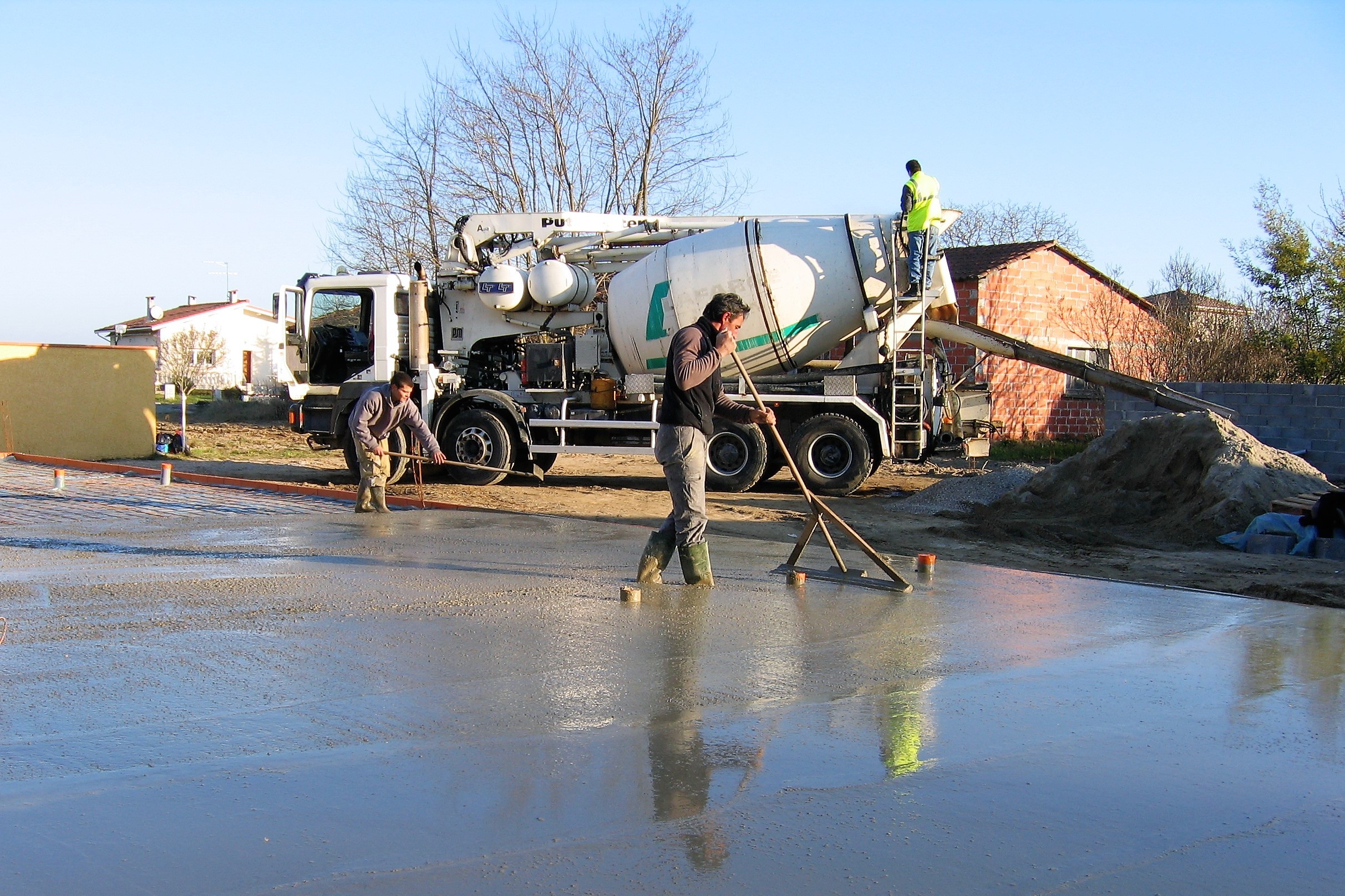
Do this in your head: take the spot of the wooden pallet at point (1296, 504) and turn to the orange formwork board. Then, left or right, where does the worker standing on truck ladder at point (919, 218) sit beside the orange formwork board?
right

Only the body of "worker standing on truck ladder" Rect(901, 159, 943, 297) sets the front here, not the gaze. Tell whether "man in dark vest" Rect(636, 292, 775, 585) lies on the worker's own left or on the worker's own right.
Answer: on the worker's own left

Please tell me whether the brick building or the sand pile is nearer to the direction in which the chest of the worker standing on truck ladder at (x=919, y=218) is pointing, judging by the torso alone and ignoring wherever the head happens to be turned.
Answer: the brick building

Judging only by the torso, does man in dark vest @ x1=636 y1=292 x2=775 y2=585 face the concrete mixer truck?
no

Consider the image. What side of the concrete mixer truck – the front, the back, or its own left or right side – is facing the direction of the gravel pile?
back

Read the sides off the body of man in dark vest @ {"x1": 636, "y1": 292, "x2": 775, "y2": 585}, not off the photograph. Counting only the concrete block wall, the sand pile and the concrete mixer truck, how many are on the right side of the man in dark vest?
0

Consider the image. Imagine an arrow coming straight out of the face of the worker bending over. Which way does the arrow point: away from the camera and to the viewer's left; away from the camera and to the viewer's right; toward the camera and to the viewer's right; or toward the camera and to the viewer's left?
toward the camera and to the viewer's right

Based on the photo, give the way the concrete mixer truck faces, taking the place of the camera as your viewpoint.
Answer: facing to the left of the viewer

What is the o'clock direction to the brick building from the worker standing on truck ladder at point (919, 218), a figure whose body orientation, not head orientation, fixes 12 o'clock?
The brick building is roughly at 2 o'clock from the worker standing on truck ladder.

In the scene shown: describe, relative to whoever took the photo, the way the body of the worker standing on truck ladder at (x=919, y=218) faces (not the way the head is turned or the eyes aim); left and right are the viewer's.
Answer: facing away from the viewer and to the left of the viewer

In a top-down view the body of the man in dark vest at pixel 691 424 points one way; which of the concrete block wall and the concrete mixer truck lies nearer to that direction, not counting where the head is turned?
the concrete block wall

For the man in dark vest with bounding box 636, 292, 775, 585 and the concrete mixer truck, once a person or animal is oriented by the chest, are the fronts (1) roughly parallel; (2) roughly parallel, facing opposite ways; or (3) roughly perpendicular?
roughly parallel, facing opposite ways

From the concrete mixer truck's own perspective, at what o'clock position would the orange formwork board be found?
The orange formwork board is roughly at 11 o'clock from the concrete mixer truck.

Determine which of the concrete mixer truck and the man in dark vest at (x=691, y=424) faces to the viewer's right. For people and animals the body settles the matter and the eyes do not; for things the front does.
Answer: the man in dark vest

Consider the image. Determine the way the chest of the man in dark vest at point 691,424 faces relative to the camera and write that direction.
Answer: to the viewer's right
